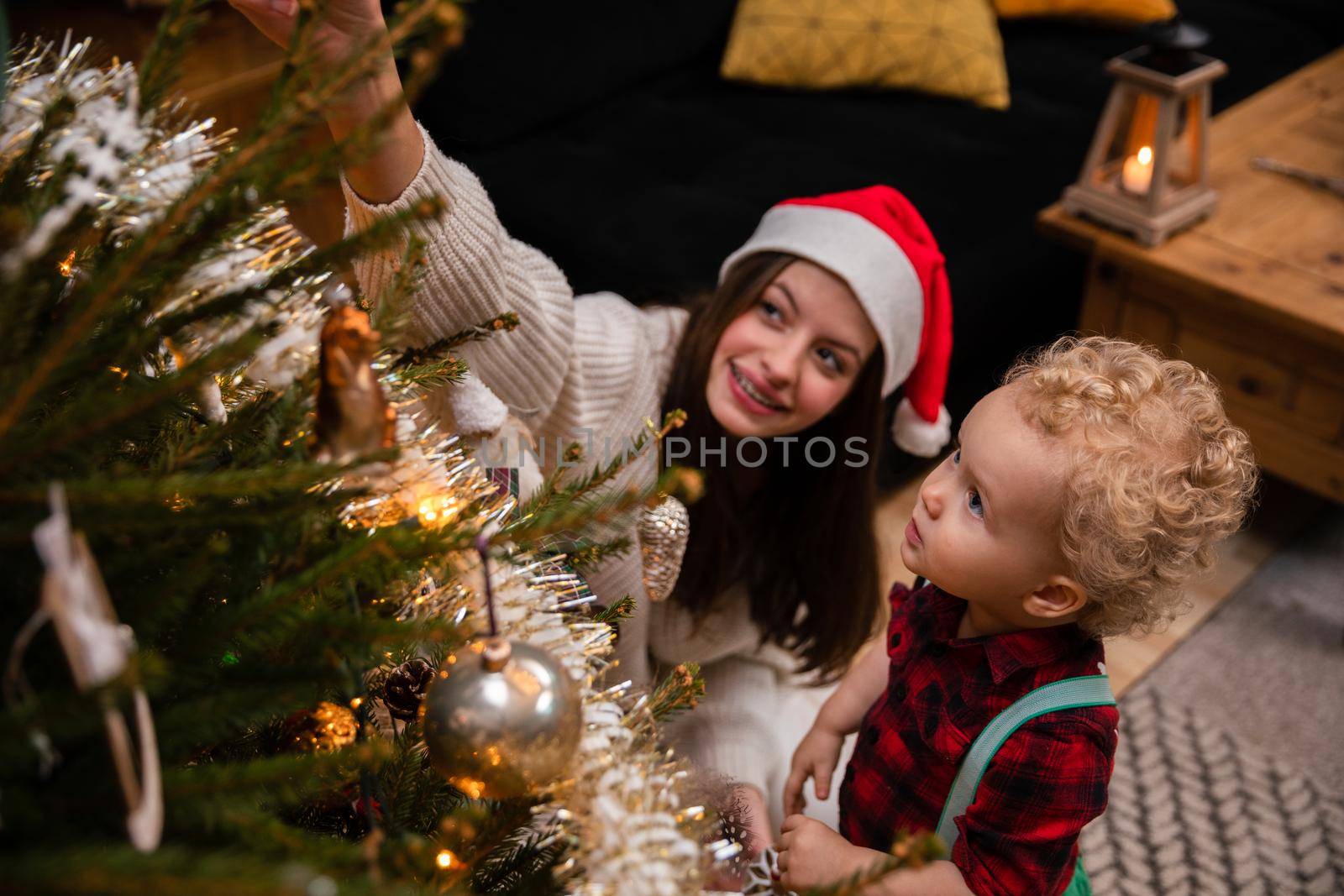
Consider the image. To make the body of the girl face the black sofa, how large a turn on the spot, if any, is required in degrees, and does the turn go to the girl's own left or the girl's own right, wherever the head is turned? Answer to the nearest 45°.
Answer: approximately 135° to the girl's own right

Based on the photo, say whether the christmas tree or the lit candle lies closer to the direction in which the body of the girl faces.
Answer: the christmas tree

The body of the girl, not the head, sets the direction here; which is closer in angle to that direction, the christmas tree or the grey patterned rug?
the christmas tree

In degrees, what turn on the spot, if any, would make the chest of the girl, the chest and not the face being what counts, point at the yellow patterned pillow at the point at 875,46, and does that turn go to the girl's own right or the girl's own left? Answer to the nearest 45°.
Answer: approximately 135° to the girl's own right

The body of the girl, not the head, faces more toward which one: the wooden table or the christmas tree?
the christmas tree

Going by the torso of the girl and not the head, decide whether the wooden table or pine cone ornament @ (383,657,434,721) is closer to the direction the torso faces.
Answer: the pine cone ornament

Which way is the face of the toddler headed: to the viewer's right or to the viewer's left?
to the viewer's left

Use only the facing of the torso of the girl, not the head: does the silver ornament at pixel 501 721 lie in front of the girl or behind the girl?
in front

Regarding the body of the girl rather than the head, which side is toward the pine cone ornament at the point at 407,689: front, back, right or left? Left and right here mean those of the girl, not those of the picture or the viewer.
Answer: front

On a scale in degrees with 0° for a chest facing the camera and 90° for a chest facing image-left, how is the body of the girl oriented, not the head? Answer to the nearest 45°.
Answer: approximately 45°

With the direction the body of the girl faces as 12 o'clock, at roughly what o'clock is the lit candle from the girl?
The lit candle is roughly at 6 o'clock from the girl.

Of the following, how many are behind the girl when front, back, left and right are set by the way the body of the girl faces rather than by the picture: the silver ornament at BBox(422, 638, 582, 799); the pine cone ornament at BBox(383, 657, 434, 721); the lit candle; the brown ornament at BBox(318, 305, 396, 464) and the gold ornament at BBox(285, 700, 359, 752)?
1
